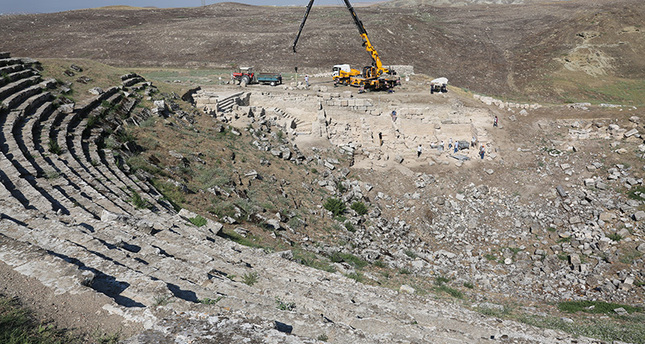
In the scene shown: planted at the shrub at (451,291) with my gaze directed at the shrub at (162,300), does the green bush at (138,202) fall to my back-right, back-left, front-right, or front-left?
front-right

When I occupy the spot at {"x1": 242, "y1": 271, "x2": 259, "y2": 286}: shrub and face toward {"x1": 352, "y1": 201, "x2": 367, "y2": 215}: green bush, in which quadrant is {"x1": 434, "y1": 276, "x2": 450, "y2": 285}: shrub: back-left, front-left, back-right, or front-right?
front-right

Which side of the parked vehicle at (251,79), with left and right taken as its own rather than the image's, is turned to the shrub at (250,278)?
left

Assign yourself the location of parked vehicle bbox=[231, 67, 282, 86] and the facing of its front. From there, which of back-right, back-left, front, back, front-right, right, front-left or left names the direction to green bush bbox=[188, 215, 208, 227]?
left

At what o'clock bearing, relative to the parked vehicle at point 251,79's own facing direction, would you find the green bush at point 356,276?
The green bush is roughly at 9 o'clock from the parked vehicle.

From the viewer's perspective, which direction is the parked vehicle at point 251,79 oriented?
to the viewer's left

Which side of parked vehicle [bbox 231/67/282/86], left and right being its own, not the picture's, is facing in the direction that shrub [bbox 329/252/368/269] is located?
left

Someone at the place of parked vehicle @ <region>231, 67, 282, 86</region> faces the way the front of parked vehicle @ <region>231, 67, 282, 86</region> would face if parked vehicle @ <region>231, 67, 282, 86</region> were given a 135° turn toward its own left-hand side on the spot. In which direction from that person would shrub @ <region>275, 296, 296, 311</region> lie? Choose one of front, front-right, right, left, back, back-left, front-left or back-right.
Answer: front-right

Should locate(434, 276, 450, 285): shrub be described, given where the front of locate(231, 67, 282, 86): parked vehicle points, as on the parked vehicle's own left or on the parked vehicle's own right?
on the parked vehicle's own left

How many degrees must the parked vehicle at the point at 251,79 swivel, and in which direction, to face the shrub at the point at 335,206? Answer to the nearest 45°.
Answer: approximately 90° to its left

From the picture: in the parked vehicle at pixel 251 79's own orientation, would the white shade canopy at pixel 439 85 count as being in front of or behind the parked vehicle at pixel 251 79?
behind

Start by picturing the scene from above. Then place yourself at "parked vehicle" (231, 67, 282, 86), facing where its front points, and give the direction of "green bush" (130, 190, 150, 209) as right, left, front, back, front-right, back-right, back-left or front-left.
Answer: left

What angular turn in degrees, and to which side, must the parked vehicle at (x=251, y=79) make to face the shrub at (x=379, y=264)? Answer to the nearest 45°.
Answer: approximately 90° to its left
